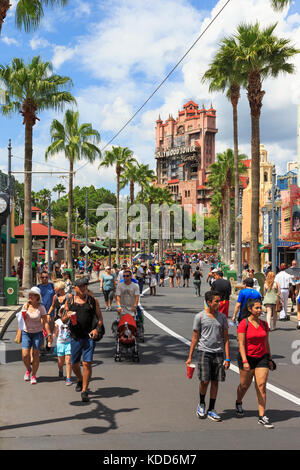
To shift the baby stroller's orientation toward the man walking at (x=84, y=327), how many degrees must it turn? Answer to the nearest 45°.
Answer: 0° — it already faces them

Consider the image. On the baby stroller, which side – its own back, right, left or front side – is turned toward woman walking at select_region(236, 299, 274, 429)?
front

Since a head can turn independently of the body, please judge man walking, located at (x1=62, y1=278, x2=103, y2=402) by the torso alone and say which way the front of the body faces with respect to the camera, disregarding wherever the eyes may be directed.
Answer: toward the camera

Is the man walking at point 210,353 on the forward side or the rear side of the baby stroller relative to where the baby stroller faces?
on the forward side

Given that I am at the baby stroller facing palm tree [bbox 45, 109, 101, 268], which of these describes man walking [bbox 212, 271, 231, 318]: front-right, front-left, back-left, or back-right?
front-right

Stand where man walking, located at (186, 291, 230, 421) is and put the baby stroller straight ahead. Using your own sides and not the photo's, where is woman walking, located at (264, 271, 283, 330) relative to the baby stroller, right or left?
right

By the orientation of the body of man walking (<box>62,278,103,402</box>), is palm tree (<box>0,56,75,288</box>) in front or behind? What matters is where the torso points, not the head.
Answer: behind

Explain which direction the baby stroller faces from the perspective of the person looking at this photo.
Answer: facing the viewer

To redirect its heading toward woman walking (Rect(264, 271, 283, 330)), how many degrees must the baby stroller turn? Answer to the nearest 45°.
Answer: approximately 135° to its left

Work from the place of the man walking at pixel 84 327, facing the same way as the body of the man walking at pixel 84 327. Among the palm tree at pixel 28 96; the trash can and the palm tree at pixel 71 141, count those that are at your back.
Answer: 3

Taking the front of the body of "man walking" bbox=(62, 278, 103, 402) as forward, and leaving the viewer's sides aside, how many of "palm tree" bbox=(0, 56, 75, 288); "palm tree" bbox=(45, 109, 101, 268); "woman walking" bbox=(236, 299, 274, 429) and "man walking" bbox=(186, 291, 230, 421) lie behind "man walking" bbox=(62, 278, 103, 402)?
2

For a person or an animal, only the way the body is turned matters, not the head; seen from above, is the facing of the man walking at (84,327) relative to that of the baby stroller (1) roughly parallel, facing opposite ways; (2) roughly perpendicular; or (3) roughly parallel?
roughly parallel

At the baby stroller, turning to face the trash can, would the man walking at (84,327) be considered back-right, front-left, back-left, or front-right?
back-left

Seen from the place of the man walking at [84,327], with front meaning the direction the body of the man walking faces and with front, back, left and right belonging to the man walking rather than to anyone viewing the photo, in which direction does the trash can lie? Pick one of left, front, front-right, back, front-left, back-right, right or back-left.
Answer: back

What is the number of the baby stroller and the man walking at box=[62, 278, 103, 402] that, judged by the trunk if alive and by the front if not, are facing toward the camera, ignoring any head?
2

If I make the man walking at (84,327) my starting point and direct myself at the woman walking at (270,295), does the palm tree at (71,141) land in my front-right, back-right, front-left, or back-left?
front-left

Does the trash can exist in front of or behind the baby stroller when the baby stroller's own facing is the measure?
behind
